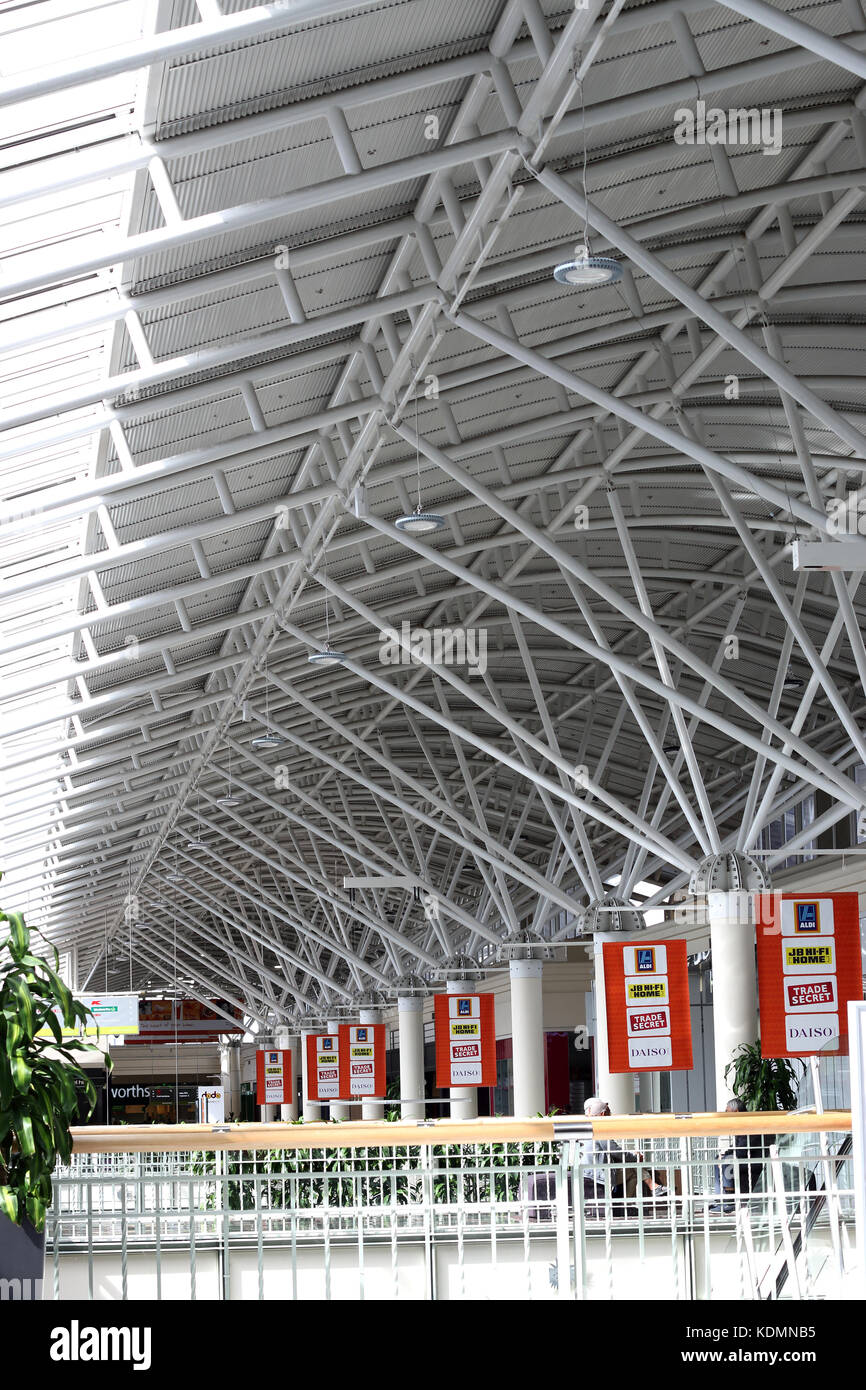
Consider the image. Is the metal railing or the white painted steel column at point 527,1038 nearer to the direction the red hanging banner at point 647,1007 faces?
the metal railing

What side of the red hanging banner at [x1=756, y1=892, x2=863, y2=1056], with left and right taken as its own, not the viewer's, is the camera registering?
front

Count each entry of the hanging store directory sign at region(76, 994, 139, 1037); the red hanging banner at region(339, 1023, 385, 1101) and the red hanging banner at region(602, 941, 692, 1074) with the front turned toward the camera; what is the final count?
3

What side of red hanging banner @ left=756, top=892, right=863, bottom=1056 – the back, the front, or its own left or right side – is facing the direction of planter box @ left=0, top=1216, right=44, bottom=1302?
front

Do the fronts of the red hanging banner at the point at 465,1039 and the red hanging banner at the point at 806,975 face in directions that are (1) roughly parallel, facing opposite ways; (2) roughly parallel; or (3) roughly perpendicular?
roughly parallel

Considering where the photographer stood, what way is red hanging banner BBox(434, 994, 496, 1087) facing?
facing the viewer

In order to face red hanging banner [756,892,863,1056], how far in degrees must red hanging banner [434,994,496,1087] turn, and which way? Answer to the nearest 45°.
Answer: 0° — it already faces it

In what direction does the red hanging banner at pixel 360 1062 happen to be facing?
toward the camera

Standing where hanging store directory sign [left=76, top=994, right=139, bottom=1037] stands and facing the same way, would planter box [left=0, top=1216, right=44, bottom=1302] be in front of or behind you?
in front

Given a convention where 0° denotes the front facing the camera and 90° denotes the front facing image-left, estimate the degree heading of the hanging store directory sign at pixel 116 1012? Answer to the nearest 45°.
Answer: approximately 0°

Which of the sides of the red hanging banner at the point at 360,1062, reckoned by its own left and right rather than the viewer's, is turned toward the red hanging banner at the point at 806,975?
front

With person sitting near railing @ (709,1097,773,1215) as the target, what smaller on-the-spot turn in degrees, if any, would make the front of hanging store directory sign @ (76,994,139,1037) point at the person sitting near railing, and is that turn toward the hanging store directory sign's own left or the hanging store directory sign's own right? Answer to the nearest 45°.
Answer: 0° — it already faces them
